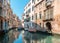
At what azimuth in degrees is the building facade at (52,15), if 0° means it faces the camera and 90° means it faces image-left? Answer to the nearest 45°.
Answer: approximately 45°
